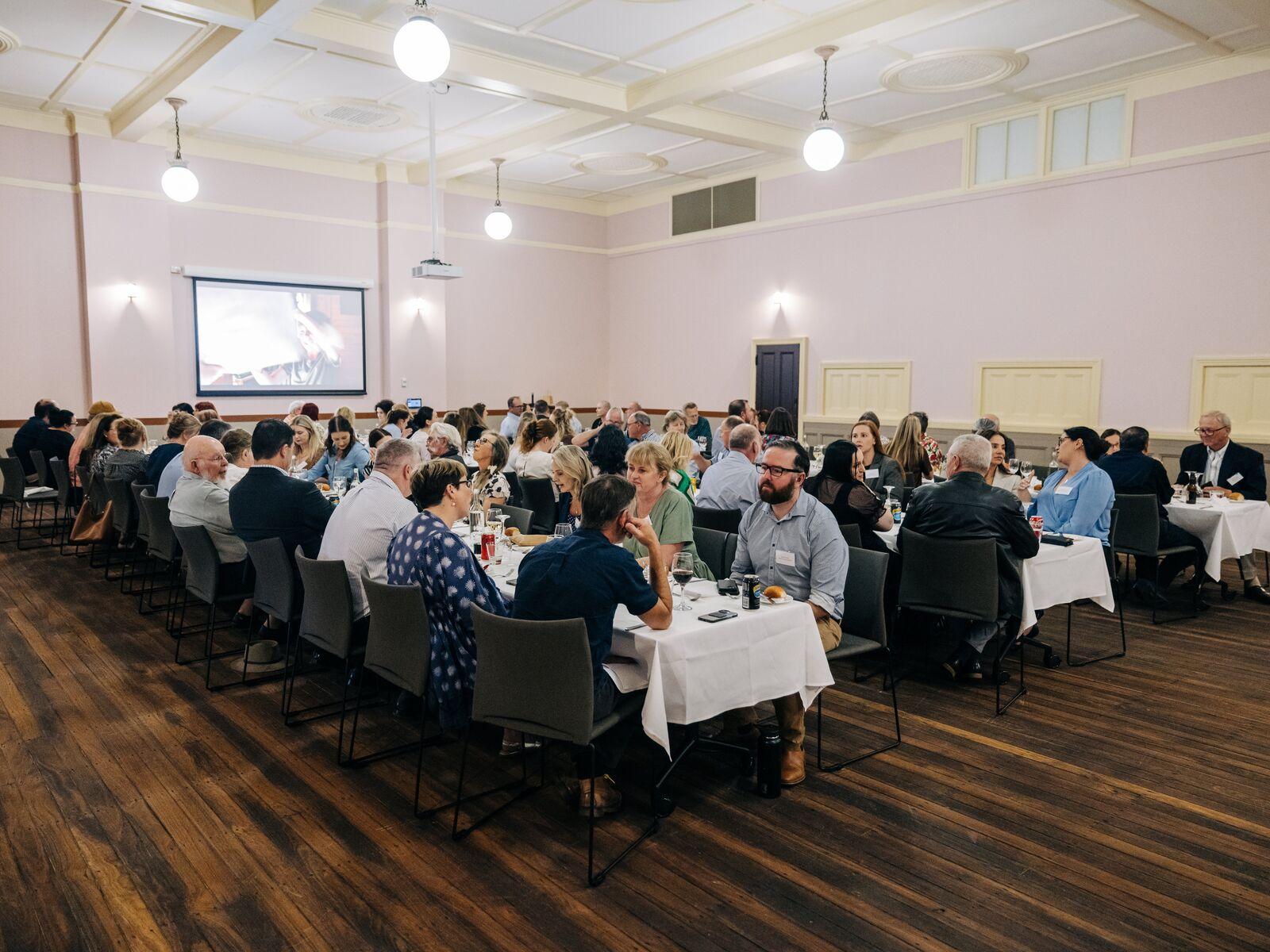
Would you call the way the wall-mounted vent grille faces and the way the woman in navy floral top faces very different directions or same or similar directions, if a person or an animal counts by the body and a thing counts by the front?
very different directions

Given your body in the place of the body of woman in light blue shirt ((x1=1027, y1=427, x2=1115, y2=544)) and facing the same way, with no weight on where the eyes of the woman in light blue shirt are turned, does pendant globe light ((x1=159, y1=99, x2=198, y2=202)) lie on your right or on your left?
on your right

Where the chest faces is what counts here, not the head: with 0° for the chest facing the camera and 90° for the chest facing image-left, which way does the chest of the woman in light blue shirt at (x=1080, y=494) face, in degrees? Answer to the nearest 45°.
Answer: approximately 45°

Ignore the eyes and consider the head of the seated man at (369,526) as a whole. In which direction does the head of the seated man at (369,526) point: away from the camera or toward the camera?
away from the camera

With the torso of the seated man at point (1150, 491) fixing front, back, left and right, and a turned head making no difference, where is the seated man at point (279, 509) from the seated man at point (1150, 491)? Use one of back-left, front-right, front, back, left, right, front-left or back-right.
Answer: back

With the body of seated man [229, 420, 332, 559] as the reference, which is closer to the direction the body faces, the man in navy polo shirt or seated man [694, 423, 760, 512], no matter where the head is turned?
the seated man

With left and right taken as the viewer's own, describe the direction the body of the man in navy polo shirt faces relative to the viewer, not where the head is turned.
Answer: facing away from the viewer and to the right of the viewer

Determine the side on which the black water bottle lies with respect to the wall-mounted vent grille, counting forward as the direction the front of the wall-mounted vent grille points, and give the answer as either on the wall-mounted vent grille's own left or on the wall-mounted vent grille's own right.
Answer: on the wall-mounted vent grille's own left

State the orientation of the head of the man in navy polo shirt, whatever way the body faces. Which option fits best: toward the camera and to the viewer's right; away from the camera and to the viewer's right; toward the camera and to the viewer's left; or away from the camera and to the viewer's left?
away from the camera and to the viewer's right

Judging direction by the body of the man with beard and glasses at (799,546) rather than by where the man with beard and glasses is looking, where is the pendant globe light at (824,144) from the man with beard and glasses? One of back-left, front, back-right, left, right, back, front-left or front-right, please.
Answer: back-right
